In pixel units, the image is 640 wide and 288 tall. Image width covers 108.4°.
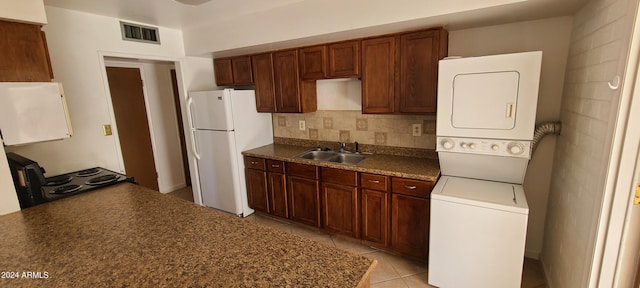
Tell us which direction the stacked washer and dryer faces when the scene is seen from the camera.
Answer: facing the viewer and to the left of the viewer

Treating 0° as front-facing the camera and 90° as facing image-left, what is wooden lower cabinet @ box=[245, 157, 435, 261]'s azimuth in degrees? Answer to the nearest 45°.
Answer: approximately 45°

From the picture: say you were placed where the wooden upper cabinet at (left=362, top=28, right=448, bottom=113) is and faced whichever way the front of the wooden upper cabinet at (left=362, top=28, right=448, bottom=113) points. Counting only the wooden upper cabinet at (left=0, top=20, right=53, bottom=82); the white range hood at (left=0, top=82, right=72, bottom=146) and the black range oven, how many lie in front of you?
3

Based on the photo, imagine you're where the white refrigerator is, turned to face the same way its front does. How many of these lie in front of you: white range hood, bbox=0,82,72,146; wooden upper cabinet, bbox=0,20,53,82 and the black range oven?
3

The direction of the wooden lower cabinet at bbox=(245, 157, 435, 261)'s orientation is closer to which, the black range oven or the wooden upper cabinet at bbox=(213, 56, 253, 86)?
the black range oven

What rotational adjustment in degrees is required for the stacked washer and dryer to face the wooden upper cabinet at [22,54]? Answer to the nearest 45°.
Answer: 0° — it already faces it

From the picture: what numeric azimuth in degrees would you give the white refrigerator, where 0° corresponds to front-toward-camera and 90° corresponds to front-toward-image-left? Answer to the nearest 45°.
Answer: approximately 45°

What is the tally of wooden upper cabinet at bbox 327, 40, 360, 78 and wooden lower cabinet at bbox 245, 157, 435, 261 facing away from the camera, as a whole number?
0

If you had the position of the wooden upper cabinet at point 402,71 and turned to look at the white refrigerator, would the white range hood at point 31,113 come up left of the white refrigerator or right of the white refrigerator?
left

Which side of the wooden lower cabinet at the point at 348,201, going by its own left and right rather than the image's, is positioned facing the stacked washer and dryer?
left
